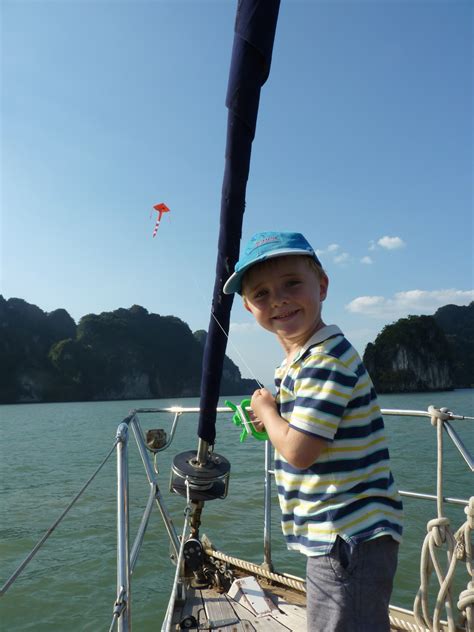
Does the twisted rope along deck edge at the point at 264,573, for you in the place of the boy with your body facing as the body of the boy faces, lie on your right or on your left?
on your right
